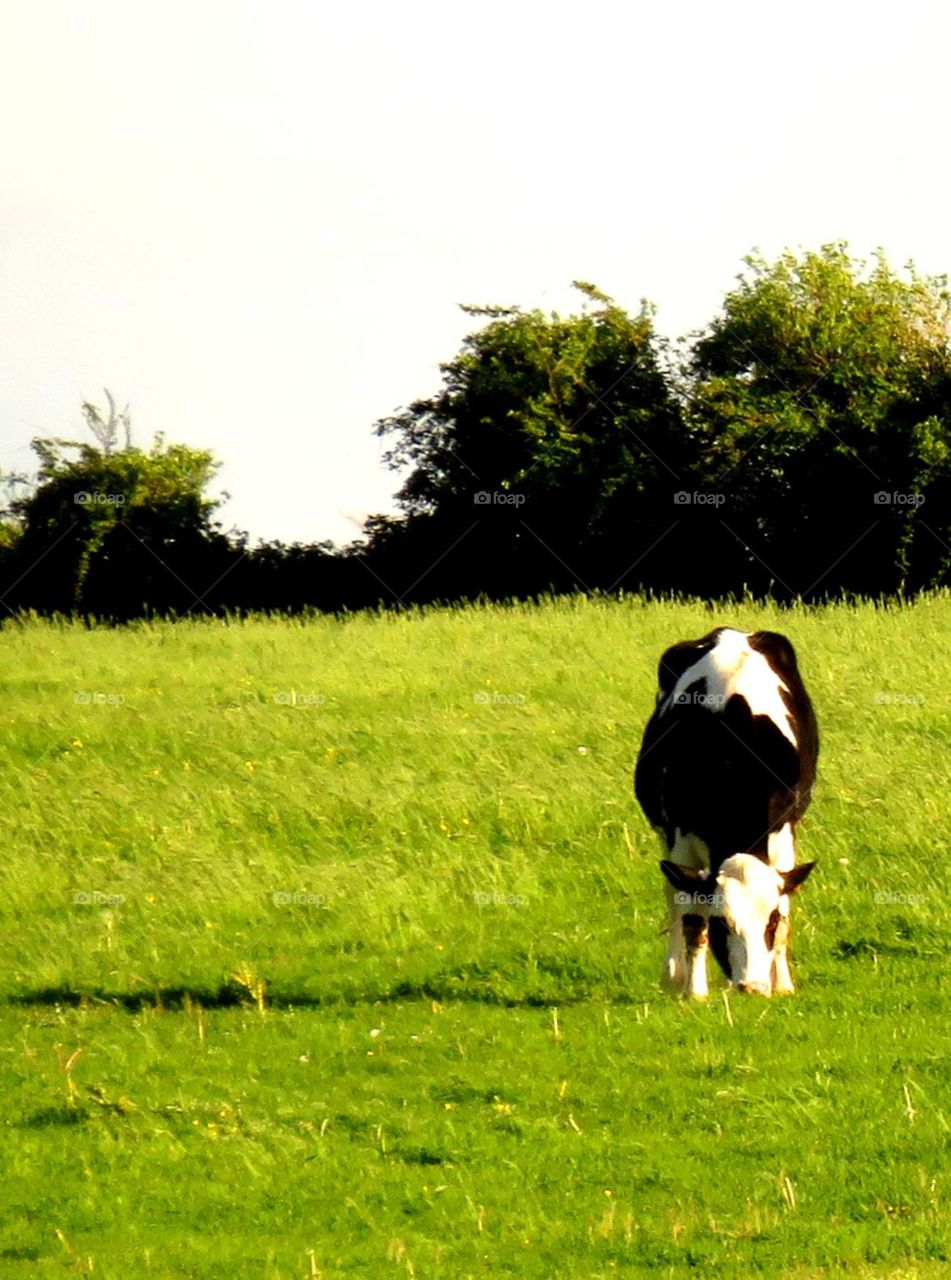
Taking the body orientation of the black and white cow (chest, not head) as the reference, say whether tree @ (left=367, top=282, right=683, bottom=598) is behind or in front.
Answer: behind

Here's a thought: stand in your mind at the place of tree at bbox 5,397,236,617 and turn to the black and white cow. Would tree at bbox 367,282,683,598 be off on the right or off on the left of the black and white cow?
left

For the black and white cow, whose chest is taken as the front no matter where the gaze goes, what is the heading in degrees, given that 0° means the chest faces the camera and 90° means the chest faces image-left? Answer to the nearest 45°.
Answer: approximately 0°

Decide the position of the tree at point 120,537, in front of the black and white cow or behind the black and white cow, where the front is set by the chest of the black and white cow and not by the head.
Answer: behind

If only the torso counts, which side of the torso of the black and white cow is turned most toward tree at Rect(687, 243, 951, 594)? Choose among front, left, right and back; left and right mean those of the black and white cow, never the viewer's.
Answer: back
